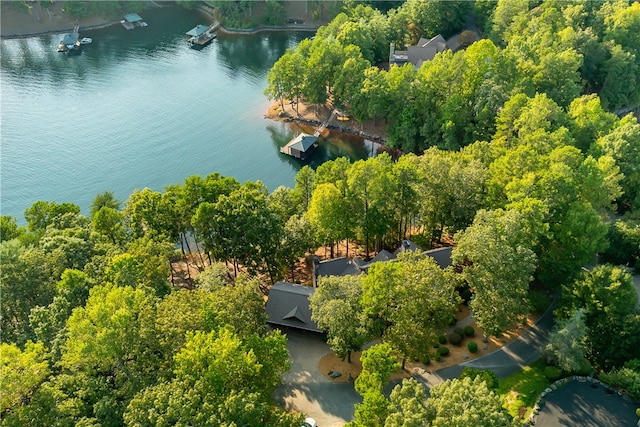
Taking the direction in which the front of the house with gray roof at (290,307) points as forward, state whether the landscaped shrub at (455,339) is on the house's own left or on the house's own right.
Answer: on the house's own left

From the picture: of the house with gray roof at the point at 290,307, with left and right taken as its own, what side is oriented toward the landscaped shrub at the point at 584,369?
left

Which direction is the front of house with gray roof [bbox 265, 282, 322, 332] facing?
toward the camera

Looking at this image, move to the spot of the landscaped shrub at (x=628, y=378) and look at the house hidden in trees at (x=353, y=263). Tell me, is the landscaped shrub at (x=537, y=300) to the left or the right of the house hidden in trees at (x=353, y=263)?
right

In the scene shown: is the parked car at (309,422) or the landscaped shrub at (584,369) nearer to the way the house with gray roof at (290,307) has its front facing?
the parked car

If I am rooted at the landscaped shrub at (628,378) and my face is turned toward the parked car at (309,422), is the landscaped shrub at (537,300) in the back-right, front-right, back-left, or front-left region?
front-right

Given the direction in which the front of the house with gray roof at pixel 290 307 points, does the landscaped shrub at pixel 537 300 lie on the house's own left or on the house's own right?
on the house's own left

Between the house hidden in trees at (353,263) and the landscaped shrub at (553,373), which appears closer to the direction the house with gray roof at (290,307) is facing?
the landscaped shrub

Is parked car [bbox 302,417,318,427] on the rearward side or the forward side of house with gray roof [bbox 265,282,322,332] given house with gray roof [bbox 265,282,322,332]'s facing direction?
on the forward side

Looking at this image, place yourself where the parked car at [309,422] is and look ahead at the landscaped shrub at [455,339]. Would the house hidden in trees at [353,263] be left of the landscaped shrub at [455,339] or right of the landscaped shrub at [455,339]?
left

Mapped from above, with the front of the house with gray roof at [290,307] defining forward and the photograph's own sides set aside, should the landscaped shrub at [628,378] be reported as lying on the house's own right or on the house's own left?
on the house's own left

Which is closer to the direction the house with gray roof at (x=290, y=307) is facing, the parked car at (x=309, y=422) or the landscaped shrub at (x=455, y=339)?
the parked car

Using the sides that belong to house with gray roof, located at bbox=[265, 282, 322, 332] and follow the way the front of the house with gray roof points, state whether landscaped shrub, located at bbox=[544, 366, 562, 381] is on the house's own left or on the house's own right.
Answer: on the house's own left

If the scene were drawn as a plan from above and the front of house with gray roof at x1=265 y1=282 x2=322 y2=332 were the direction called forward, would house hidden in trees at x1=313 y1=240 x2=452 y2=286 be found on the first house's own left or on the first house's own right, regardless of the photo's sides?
on the first house's own left
